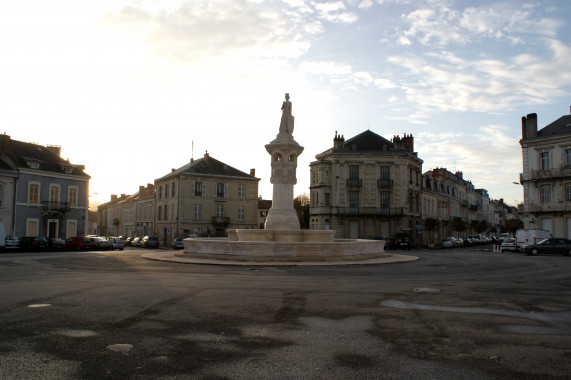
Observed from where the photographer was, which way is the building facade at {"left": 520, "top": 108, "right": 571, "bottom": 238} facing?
facing the viewer and to the left of the viewer

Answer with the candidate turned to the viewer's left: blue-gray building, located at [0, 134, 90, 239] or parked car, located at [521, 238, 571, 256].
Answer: the parked car

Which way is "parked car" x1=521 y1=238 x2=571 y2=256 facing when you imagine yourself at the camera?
facing to the left of the viewer

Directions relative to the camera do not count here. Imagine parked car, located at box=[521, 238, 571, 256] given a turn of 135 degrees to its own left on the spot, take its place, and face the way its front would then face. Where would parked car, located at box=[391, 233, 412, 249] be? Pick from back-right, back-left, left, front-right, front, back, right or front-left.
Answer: back

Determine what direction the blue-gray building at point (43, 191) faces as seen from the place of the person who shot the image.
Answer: facing the viewer and to the right of the viewer

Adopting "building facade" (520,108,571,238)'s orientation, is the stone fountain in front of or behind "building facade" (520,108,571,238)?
in front

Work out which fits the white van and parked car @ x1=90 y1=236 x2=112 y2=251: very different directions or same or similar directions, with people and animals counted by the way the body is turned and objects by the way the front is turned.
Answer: very different directions
